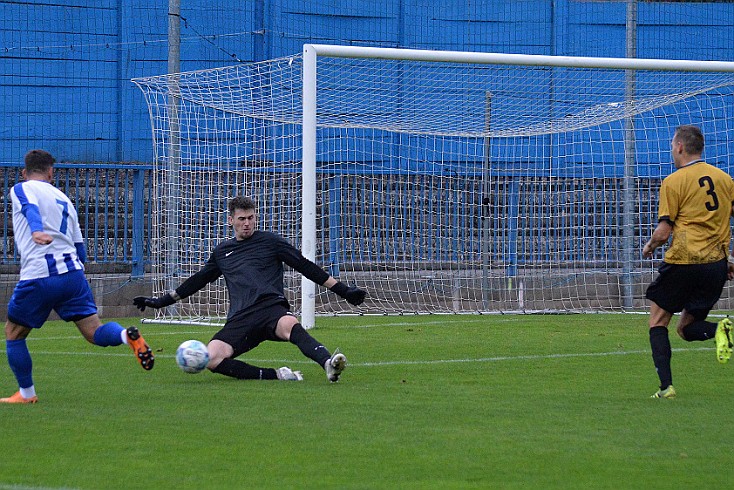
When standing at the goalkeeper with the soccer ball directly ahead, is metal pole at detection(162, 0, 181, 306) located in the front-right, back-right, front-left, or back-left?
back-right

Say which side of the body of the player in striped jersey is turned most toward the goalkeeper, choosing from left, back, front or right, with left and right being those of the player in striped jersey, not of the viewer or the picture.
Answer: right

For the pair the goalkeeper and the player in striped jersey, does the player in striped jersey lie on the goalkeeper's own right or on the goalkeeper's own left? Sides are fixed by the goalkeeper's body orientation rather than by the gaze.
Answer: on the goalkeeper's own right

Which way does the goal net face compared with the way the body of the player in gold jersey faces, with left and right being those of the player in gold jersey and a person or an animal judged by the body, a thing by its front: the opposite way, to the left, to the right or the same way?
the opposite way

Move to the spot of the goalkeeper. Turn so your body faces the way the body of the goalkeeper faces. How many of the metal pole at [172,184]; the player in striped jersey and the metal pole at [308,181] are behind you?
2

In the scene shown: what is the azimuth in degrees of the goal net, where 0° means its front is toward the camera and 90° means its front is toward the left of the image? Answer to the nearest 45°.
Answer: approximately 315°

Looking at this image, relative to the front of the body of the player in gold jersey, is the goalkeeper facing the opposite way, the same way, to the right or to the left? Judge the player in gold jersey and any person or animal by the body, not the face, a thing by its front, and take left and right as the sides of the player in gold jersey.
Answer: the opposite way

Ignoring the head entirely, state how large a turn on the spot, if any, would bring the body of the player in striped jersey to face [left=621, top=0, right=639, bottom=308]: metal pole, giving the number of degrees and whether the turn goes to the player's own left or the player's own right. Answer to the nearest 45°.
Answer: approximately 90° to the player's own right

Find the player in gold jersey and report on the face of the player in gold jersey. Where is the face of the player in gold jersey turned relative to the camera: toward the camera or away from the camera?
away from the camera

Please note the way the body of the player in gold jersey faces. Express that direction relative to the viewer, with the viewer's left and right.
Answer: facing away from the viewer and to the left of the viewer
